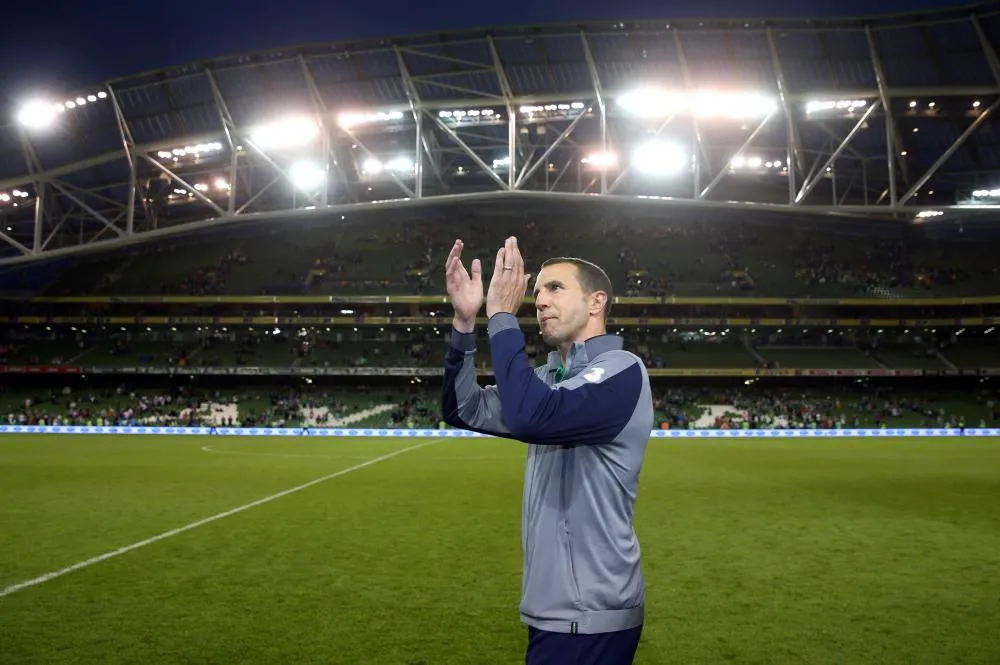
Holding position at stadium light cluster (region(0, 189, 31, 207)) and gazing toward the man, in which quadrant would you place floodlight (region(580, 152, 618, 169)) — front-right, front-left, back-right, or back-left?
front-left

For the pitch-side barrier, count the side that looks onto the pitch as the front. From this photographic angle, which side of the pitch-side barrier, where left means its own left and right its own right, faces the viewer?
front

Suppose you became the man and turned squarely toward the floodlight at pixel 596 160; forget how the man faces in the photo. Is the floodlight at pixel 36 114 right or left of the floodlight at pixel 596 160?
left

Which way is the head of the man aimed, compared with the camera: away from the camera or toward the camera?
toward the camera

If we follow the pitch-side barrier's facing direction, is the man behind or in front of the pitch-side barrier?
in front
